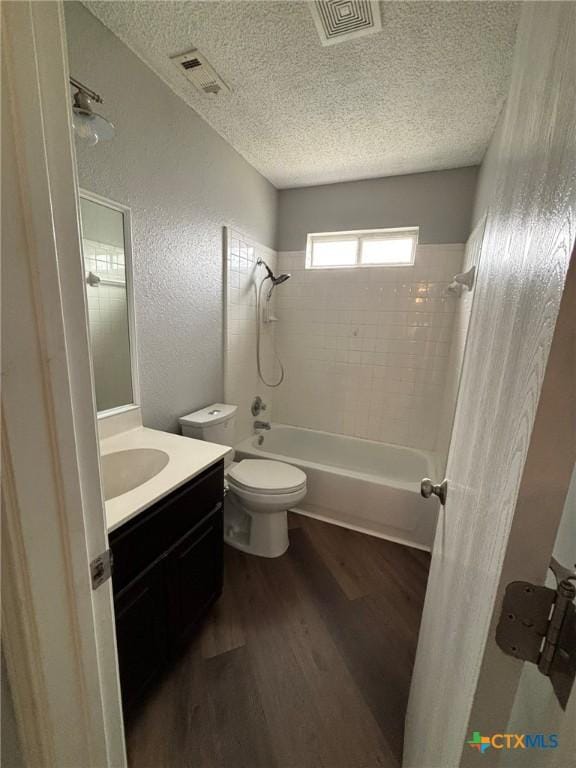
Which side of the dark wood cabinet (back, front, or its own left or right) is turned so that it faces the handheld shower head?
left

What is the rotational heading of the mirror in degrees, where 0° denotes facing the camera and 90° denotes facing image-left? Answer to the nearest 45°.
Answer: approximately 315°

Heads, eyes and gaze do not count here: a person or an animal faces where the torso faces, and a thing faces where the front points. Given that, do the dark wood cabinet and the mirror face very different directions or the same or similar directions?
same or similar directions

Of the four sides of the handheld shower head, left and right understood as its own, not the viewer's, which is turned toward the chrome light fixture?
right

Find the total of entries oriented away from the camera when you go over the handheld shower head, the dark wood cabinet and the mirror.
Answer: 0

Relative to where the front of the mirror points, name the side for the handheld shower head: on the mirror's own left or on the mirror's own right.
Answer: on the mirror's own left

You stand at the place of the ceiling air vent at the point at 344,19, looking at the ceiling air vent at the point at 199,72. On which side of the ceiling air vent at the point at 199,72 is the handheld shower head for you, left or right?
right

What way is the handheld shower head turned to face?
to the viewer's right

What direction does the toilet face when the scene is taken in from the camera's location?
facing the viewer and to the right of the viewer

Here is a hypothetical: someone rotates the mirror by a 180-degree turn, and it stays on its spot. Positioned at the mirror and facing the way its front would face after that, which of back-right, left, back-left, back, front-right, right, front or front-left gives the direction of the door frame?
back-left

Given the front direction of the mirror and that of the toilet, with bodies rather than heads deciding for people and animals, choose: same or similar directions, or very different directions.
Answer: same or similar directions

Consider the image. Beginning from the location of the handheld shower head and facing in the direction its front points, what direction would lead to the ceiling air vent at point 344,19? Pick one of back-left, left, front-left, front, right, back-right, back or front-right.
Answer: right

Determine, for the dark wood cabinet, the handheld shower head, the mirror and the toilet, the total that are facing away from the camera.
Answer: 0
